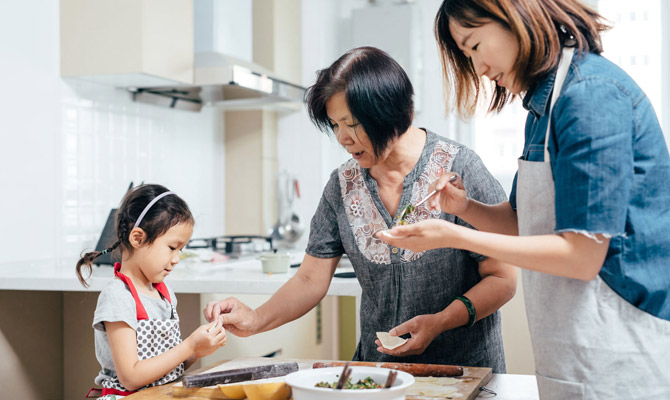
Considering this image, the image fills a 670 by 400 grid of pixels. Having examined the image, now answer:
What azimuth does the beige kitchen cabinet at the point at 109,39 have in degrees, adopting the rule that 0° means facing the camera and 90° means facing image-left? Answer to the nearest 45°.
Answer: approximately 315°

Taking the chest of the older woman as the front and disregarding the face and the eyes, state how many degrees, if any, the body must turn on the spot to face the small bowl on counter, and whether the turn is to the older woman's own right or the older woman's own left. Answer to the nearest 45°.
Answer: approximately 90° to the older woman's own right

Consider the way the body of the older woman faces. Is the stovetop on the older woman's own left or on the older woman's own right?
on the older woman's own right

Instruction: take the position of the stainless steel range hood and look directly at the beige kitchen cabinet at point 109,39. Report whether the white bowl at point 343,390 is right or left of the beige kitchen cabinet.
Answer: left

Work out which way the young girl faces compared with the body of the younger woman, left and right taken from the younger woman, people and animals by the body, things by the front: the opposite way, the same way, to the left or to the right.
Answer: the opposite way

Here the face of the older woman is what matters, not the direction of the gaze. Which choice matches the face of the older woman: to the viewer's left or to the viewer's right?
to the viewer's left

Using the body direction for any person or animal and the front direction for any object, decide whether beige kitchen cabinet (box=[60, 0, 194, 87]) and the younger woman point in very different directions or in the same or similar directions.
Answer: very different directions

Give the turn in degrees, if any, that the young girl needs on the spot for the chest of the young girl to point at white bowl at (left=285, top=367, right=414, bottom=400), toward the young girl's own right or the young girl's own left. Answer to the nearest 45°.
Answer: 0° — they already face it

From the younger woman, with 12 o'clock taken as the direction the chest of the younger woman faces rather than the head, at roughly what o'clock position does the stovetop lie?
The stovetop is roughly at 2 o'clock from the younger woman.

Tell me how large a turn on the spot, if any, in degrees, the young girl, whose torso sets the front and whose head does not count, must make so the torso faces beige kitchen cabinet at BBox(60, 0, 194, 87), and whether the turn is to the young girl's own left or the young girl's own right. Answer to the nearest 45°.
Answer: approximately 135° to the young girl's own left

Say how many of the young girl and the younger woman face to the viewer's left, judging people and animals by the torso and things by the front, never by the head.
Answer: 1

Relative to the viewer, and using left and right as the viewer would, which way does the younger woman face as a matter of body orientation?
facing to the left of the viewer
